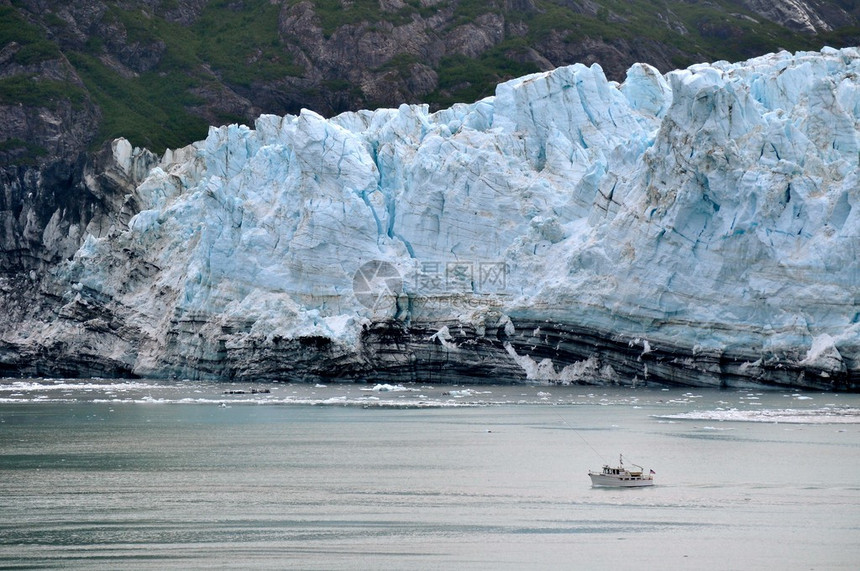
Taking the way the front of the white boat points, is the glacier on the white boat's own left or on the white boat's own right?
on the white boat's own right

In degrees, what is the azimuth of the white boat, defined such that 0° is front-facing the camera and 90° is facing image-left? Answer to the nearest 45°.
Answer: approximately 90°
